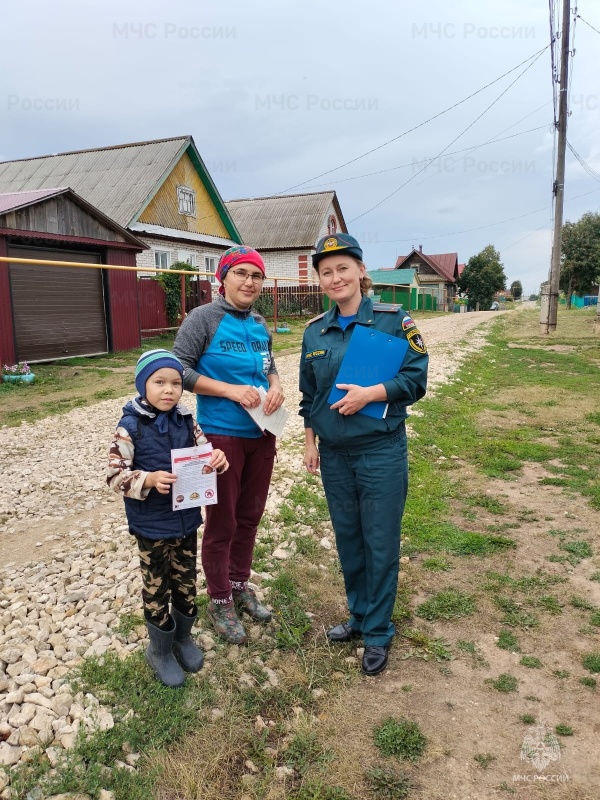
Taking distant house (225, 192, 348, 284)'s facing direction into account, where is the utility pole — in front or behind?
in front

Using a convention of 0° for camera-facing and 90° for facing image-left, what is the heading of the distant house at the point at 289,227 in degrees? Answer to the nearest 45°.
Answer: approximately 315°

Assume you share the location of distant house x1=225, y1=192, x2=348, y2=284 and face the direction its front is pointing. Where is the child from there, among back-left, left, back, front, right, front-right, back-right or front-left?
front-right

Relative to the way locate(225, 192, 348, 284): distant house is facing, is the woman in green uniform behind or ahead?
ahead

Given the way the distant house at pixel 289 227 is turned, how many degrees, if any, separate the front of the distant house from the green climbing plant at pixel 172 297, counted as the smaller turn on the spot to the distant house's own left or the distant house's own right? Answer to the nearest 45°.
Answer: approximately 45° to the distant house's own right
